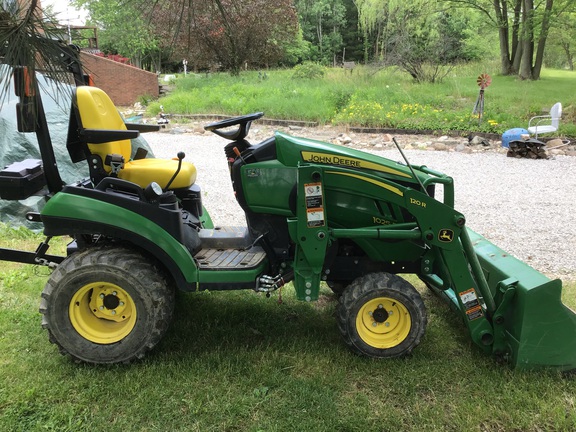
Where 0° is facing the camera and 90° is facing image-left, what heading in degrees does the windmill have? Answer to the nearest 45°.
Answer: approximately 0°

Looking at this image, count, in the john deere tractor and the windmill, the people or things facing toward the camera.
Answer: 1

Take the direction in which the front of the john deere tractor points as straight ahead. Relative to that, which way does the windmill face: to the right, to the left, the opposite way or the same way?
to the right

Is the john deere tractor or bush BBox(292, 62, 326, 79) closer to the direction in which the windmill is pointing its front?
the john deere tractor

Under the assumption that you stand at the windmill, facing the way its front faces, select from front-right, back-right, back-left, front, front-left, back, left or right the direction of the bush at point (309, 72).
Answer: back-right

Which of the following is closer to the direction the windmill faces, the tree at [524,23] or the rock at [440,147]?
the rock

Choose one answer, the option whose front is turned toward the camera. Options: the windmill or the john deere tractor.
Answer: the windmill

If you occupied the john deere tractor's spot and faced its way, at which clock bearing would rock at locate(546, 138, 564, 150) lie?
The rock is roughly at 10 o'clock from the john deere tractor.

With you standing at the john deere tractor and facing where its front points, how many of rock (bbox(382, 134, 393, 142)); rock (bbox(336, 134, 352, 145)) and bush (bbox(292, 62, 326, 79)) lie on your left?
3

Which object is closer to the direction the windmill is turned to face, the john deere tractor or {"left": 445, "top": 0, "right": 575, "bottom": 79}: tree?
the john deere tractor

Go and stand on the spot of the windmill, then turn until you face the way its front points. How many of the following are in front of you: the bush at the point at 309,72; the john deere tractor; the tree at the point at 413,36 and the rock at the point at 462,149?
2

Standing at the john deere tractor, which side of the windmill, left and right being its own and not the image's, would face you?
front

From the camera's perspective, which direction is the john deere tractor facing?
to the viewer's right

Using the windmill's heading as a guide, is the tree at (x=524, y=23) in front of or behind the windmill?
behind

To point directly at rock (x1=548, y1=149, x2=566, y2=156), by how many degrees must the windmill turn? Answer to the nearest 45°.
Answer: approximately 45° to its left

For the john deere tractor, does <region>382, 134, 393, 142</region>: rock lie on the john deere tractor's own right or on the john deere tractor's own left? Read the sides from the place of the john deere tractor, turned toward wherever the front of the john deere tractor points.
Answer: on the john deere tractor's own left

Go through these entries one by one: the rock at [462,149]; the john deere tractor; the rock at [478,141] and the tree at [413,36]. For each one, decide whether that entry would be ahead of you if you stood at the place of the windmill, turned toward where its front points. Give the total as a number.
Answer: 3

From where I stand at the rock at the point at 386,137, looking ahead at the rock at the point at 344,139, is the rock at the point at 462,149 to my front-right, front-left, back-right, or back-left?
back-left
